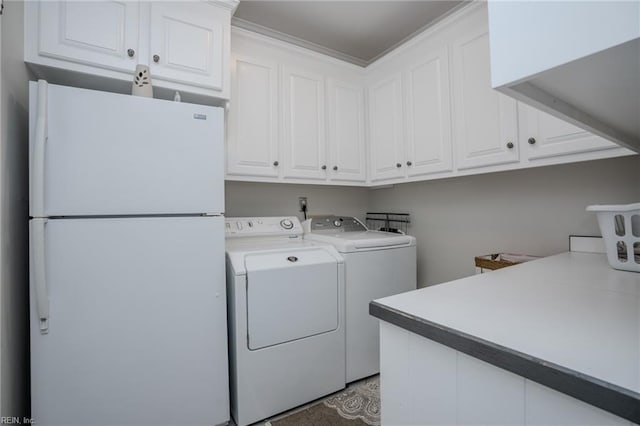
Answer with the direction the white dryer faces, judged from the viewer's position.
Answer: facing the viewer and to the right of the viewer

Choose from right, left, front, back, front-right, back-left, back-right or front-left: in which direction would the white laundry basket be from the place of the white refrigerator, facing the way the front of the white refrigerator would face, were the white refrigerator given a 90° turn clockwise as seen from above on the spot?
back-left

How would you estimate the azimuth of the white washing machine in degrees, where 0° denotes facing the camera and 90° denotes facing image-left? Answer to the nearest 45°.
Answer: approximately 315°

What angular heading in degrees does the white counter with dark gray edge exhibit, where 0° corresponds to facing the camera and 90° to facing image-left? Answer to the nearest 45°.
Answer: approximately 45°

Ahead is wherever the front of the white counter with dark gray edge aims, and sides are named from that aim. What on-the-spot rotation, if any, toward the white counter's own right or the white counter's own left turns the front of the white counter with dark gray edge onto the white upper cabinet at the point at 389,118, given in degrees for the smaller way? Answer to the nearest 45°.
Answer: approximately 90° to the white counter's own right
